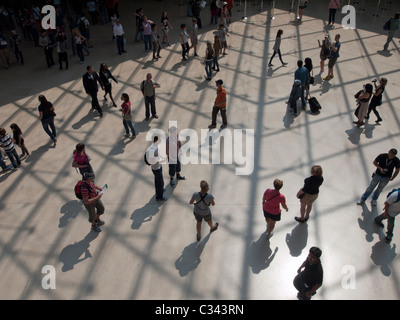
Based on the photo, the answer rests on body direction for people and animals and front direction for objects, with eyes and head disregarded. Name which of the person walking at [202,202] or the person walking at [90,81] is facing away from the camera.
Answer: the person walking at [202,202]

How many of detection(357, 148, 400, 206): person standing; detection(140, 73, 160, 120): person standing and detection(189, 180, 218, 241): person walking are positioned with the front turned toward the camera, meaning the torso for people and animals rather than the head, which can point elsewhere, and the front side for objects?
2

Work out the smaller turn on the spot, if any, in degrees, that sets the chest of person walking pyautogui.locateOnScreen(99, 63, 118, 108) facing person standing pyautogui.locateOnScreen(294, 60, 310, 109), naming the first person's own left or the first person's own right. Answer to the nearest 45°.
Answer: approximately 45° to the first person's own left

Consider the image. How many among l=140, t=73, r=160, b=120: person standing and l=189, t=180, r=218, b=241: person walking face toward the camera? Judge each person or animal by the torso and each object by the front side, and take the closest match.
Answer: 1

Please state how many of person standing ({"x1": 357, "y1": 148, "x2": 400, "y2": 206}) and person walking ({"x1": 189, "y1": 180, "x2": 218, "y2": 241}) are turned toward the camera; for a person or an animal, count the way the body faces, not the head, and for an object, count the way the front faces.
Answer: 1

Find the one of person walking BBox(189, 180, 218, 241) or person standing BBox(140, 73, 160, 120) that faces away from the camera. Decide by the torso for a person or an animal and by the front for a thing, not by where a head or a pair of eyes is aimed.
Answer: the person walking

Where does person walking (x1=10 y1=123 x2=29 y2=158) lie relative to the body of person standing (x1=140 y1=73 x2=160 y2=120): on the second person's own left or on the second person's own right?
on the second person's own right

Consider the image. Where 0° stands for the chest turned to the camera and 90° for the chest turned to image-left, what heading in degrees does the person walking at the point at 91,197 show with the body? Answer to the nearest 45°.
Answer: approximately 315°

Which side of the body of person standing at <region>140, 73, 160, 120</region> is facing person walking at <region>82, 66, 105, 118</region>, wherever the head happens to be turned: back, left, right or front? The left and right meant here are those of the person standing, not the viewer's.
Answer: right

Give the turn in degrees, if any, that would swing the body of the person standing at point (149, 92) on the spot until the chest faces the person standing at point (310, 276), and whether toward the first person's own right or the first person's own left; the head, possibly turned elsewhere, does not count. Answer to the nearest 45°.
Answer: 0° — they already face them
